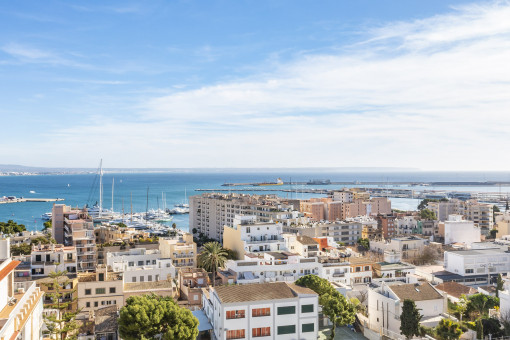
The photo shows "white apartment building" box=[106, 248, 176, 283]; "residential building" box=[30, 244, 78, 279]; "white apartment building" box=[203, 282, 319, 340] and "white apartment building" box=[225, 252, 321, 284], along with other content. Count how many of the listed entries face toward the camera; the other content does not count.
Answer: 4

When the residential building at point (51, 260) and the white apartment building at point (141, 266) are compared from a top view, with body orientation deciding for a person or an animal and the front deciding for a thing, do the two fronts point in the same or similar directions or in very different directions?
same or similar directions

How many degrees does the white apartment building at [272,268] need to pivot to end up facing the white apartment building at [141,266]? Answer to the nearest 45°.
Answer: approximately 90° to its right

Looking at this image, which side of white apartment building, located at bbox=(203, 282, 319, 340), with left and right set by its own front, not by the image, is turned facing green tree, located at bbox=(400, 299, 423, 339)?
left

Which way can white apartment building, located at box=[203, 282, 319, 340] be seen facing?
toward the camera

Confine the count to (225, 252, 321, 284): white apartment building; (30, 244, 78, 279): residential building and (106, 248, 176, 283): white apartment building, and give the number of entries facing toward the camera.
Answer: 3

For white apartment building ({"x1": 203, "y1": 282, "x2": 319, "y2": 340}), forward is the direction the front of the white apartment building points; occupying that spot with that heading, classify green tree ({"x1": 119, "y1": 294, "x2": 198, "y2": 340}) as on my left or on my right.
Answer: on my right

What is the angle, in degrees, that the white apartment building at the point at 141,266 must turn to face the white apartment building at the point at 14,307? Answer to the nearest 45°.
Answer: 0° — it already faces it

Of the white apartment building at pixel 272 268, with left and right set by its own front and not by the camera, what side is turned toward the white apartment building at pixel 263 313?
front

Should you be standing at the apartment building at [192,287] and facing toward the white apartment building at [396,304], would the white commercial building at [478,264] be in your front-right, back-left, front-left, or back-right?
front-left

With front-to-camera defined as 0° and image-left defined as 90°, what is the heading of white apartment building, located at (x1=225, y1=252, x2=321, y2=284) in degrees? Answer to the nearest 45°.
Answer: approximately 0°

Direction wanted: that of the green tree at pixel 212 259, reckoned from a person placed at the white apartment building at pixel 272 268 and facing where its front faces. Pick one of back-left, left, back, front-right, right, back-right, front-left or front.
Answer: back-right

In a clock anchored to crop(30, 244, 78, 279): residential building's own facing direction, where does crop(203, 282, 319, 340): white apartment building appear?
The white apartment building is roughly at 11 o'clock from the residential building.

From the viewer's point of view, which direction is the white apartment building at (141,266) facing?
toward the camera

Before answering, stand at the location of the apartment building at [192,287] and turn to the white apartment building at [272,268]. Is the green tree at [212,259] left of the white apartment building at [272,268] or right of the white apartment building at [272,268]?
left

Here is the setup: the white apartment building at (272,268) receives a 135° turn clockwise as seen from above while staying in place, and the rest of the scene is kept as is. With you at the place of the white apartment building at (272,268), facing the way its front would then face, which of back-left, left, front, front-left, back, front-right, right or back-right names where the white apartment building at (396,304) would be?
back
